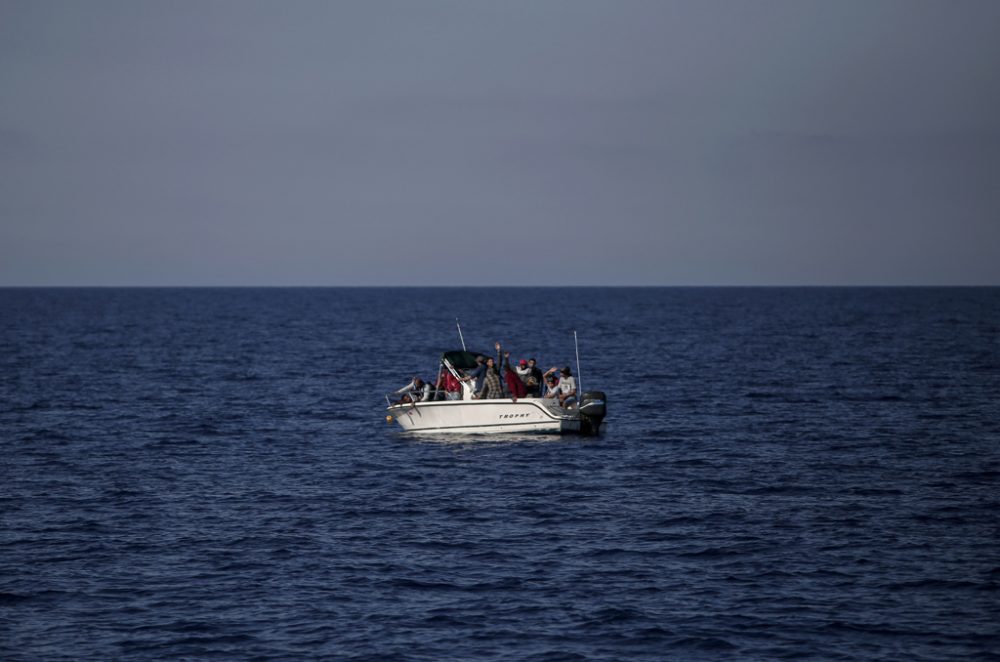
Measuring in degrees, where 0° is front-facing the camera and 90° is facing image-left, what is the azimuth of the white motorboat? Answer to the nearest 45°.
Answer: approximately 90°
